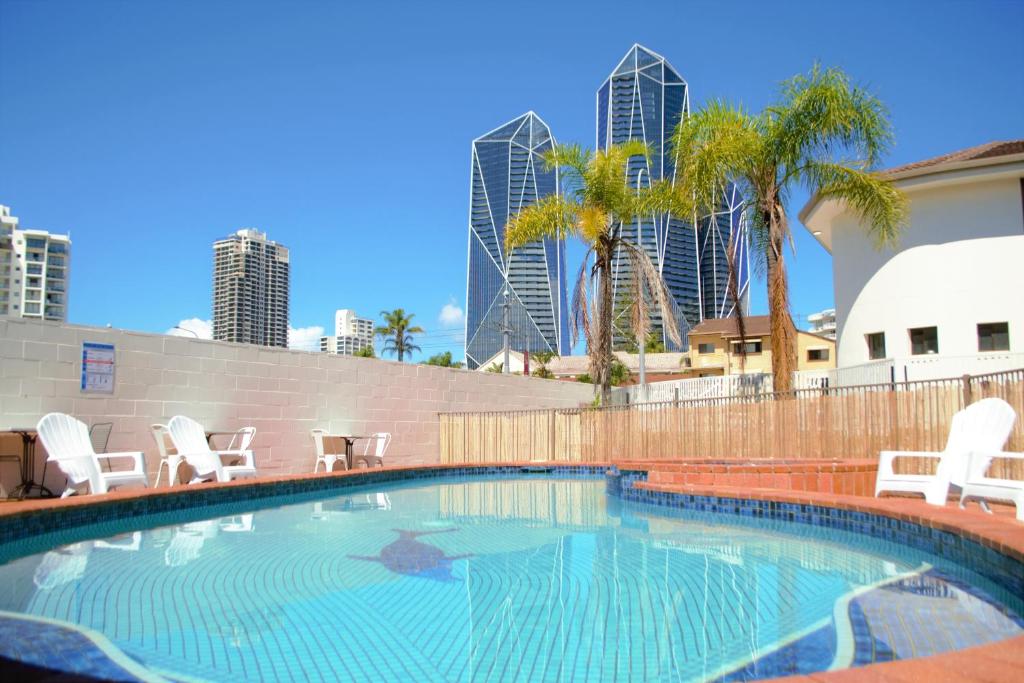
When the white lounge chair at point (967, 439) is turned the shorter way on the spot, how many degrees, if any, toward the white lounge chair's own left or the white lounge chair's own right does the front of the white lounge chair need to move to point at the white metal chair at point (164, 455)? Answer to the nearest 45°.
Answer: approximately 45° to the white lounge chair's own right

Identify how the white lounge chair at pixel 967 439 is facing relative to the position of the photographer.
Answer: facing the viewer and to the left of the viewer

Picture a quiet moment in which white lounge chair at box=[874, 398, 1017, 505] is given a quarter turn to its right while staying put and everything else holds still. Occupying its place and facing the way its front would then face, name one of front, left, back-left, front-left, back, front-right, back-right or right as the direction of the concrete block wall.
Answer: front-left

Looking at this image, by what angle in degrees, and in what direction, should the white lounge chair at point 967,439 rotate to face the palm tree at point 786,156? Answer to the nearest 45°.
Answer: approximately 135° to its right

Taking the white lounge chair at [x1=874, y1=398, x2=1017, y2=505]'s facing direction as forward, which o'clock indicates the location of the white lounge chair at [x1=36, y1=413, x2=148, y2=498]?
the white lounge chair at [x1=36, y1=413, x2=148, y2=498] is roughly at 1 o'clock from the white lounge chair at [x1=874, y1=398, x2=1017, y2=505].

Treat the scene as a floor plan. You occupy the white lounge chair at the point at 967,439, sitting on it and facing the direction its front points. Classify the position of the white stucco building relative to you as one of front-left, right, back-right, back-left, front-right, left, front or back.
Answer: back-right

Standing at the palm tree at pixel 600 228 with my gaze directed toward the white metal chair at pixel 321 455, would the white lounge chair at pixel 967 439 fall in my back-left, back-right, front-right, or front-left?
front-left

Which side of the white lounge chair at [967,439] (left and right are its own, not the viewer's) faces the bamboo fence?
right

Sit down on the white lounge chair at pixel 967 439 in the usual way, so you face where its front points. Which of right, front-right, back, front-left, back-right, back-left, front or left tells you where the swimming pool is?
front

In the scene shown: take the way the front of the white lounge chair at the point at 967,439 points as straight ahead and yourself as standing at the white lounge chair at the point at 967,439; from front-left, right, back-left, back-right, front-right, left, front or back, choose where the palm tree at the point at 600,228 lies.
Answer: right

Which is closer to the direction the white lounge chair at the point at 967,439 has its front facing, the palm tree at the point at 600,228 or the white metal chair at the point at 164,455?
the white metal chair

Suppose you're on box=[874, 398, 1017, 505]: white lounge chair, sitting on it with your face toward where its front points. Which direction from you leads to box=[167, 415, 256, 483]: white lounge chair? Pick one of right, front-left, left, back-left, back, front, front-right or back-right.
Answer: front-right
